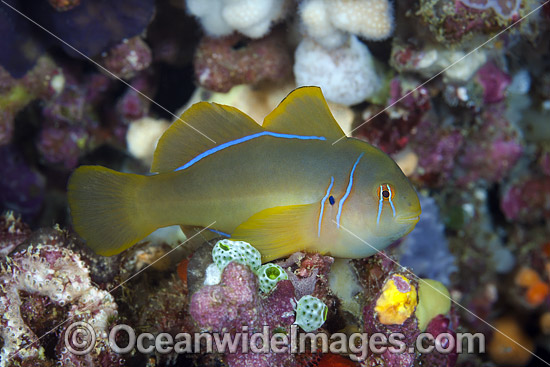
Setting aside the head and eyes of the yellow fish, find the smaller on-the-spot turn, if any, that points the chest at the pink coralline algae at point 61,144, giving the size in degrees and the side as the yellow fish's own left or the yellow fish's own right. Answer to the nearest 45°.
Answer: approximately 135° to the yellow fish's own left

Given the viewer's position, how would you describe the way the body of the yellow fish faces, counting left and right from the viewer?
facing to the right of the viewer

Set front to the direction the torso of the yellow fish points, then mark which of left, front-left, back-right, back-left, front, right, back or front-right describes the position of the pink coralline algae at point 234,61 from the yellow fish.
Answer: left

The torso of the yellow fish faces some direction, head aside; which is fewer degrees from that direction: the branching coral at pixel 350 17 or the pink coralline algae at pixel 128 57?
the branching coral

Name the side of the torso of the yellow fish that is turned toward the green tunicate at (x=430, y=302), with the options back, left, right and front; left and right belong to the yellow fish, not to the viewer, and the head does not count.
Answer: front

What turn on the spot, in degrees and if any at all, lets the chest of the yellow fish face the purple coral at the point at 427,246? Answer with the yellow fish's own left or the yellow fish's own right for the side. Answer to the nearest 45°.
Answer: approximately 45° to the yellow fish's own left

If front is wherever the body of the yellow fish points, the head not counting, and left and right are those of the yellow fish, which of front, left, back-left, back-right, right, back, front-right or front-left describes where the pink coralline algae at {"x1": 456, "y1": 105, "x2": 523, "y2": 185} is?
front-left
